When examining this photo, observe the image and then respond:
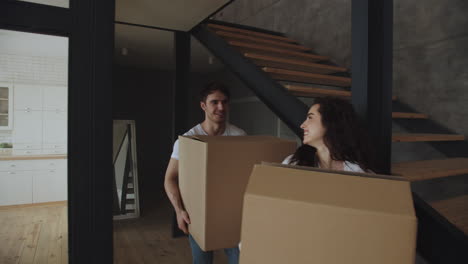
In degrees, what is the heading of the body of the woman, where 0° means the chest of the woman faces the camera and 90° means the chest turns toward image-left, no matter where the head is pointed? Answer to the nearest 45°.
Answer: approximately 45°

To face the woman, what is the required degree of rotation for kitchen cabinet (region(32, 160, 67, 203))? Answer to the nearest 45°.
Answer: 0° — it already faces them

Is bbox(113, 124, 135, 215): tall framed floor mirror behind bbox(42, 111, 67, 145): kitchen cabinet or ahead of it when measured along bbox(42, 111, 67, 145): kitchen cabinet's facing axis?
ahead

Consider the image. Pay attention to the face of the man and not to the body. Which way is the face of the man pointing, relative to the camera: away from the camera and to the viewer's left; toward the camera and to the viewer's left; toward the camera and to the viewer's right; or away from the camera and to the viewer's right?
toward the camera and to the viewer's right

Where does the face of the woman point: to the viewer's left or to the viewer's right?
to the viewer's left

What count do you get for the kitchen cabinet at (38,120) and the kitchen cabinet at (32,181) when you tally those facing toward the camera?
2

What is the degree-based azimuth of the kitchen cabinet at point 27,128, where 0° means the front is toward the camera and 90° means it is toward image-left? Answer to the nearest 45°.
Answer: approximately 0°

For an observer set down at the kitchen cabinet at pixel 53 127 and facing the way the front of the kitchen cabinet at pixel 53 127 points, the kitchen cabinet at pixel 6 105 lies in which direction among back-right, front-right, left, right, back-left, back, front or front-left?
right
